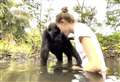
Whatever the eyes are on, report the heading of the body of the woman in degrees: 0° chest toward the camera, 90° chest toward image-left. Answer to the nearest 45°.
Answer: approximately 90°

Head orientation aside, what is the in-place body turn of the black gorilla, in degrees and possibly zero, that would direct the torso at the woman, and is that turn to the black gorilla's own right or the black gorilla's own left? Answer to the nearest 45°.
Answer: approximately 45° to the black gorilla's own left

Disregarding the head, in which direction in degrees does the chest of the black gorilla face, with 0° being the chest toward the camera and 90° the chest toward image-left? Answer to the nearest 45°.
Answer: approximately 45°
